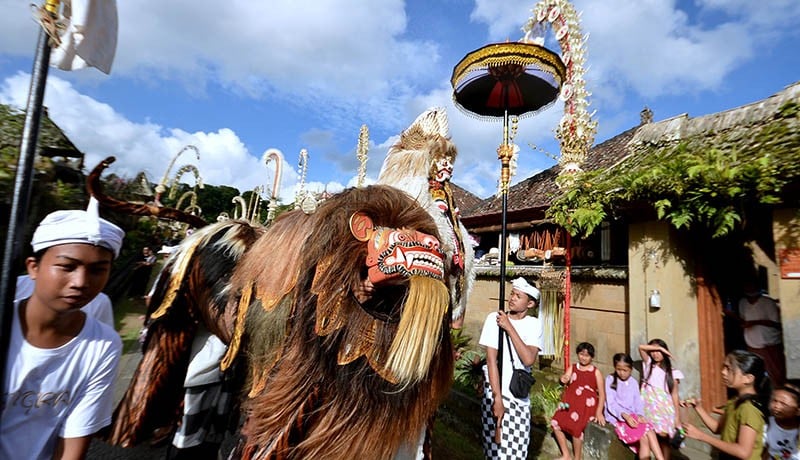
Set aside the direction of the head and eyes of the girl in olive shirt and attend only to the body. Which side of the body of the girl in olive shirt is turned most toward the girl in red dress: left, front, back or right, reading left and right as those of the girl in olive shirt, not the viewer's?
front

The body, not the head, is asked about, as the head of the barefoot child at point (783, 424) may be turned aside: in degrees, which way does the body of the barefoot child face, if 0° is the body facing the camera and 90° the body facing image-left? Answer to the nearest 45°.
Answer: approximately 45°

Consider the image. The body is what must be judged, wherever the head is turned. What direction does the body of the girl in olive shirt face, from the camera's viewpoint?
to the viewer's left

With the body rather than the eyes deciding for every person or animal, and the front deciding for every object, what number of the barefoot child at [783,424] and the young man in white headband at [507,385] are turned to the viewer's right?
0

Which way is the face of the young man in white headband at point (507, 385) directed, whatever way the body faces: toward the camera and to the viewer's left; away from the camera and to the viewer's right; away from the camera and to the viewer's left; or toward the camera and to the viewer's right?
toward the camera and to the viewer's left

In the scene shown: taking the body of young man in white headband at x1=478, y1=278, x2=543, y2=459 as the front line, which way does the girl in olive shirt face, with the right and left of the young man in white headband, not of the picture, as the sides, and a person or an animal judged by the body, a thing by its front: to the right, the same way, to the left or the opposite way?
to the right

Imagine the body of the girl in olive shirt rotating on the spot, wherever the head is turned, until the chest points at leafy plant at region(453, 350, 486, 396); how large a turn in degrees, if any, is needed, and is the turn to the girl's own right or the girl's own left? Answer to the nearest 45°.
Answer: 0° — they already face it

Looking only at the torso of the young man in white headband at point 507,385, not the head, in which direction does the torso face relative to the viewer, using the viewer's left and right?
facing the viewer and to the left of the viewer

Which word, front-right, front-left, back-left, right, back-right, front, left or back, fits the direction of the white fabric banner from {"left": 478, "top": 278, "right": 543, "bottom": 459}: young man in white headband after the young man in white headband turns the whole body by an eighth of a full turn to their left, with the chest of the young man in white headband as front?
front-right
